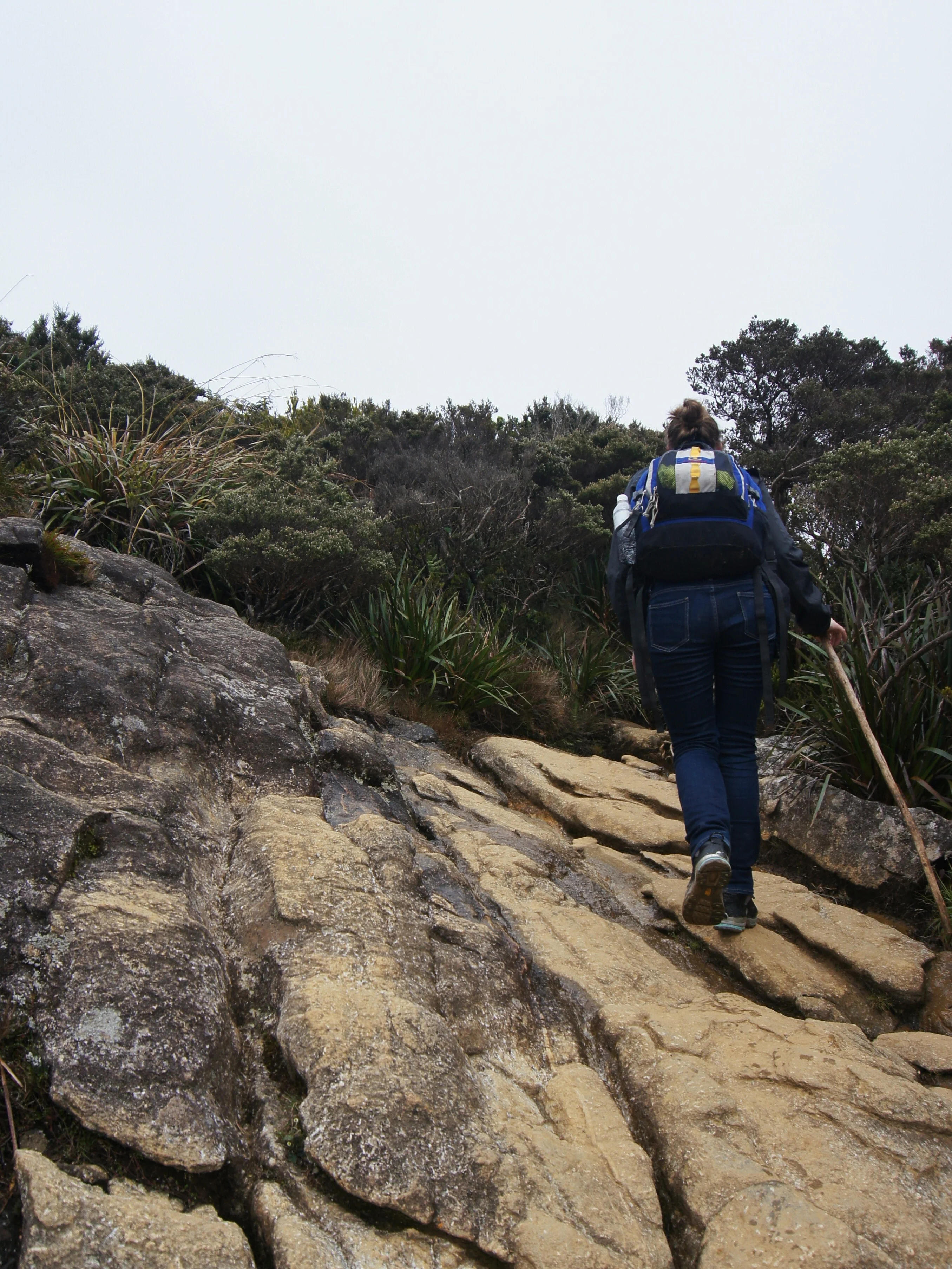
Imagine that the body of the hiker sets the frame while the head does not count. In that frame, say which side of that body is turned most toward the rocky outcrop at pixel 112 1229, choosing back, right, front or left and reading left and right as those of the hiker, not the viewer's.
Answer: back

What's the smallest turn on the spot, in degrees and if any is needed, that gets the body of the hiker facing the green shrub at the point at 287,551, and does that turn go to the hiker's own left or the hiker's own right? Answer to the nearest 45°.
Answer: approximately 45° to the hiker's own left

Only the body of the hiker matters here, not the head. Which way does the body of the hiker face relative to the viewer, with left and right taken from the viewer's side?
facing away from the viewer
